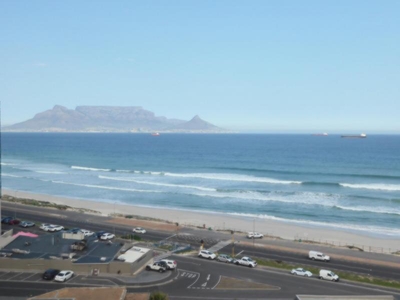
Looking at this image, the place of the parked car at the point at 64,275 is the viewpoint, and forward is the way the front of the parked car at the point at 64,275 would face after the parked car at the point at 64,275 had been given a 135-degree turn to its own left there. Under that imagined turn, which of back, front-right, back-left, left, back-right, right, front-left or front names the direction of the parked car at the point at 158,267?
back

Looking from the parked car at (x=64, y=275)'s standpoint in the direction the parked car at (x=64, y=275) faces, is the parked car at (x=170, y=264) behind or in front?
in front

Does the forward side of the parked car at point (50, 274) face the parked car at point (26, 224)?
no

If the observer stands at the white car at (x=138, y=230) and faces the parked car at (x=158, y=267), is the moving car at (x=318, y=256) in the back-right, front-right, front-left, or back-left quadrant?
front-left

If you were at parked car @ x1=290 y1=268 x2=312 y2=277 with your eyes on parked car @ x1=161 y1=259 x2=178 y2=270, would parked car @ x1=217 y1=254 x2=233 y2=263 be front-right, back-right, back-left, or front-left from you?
front-right

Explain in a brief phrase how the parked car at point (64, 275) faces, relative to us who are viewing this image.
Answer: facing away from the viewer and to the right of the viewer

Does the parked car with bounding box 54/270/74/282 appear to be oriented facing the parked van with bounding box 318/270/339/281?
no

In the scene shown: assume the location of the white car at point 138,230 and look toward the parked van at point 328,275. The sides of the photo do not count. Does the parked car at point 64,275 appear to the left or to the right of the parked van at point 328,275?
right
